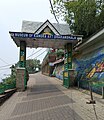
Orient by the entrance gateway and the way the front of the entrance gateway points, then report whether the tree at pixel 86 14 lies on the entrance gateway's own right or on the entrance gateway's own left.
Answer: on the entrance gateway's own left

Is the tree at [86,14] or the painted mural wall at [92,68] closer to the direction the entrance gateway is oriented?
the painted mural wall

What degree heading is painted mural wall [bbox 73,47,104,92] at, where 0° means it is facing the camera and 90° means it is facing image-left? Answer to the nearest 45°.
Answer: approximately 45°

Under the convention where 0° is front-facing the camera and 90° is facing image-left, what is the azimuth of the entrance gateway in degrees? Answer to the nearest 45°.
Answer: approximately 0°

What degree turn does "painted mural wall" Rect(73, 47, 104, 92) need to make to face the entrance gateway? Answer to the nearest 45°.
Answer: approximately 45° to its right

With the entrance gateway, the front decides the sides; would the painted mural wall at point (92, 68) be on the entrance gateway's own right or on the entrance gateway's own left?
on the entrance gateway's own left
